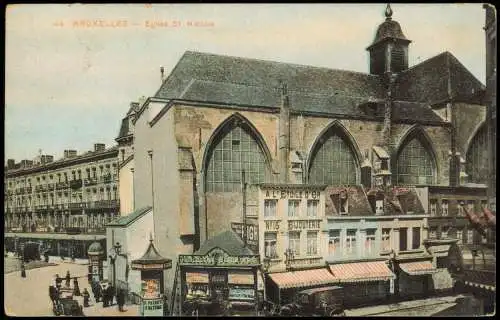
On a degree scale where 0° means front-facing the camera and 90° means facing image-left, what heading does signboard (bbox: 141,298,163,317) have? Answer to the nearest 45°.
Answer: approximately 0°

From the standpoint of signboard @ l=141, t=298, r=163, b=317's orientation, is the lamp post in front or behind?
behind

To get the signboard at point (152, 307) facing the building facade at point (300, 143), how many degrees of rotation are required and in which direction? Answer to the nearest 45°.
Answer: approximately 135° to its left

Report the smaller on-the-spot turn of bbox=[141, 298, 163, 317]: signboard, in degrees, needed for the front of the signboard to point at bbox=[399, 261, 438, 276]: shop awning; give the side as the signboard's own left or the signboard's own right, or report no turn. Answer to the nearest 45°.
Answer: approximately 90° to the signboard's own left
